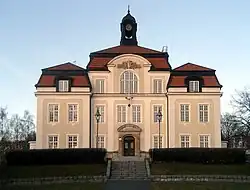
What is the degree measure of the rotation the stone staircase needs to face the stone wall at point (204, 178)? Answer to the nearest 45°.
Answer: approximately 45° to its left

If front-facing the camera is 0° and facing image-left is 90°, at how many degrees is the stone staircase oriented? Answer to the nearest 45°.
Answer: approximately 0°

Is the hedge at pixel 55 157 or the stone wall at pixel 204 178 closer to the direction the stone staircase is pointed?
the stone wall

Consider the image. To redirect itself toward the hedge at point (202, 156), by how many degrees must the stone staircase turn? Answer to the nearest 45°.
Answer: approximately 135° to its left

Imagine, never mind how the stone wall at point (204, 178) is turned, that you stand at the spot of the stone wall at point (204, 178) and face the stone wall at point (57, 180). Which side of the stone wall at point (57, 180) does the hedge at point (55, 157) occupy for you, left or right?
right

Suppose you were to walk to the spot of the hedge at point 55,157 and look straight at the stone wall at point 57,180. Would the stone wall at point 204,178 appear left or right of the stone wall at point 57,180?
left

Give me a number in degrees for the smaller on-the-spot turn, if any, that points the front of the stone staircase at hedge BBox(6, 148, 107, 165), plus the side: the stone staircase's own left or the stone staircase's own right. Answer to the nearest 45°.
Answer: approximately 135° to the stone staircase's own right
